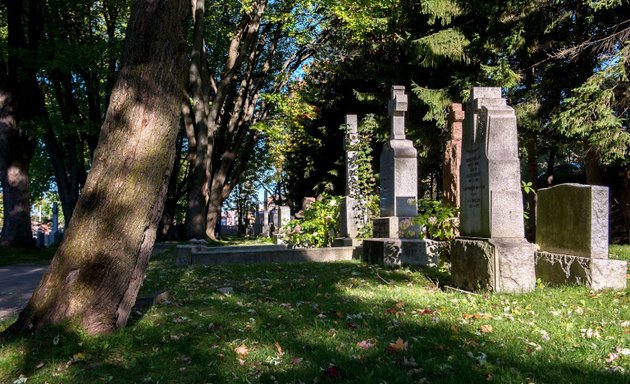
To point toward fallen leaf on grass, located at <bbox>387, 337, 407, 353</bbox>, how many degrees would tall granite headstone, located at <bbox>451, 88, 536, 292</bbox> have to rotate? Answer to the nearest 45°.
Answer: approximately 45° to its left

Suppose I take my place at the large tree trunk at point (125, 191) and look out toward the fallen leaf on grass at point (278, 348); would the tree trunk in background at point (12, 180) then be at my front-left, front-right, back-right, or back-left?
back-left

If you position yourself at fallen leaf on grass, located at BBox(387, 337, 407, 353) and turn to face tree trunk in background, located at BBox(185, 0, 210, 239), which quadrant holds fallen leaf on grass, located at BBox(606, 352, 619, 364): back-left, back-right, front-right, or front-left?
back-right

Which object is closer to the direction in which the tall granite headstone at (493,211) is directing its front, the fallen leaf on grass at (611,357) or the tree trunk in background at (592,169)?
the fallen leaf on grass

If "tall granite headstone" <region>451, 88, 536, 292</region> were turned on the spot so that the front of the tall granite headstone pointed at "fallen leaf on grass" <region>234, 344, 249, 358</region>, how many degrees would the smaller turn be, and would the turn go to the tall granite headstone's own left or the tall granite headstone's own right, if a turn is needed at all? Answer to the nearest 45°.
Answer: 0° — it already faces it

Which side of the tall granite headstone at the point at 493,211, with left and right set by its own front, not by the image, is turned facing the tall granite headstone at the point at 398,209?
right

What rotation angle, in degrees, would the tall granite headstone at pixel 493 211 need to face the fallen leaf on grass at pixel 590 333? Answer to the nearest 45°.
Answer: approximately 45° to its left

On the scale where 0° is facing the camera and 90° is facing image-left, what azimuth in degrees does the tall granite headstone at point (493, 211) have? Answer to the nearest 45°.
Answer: approximately 45°
